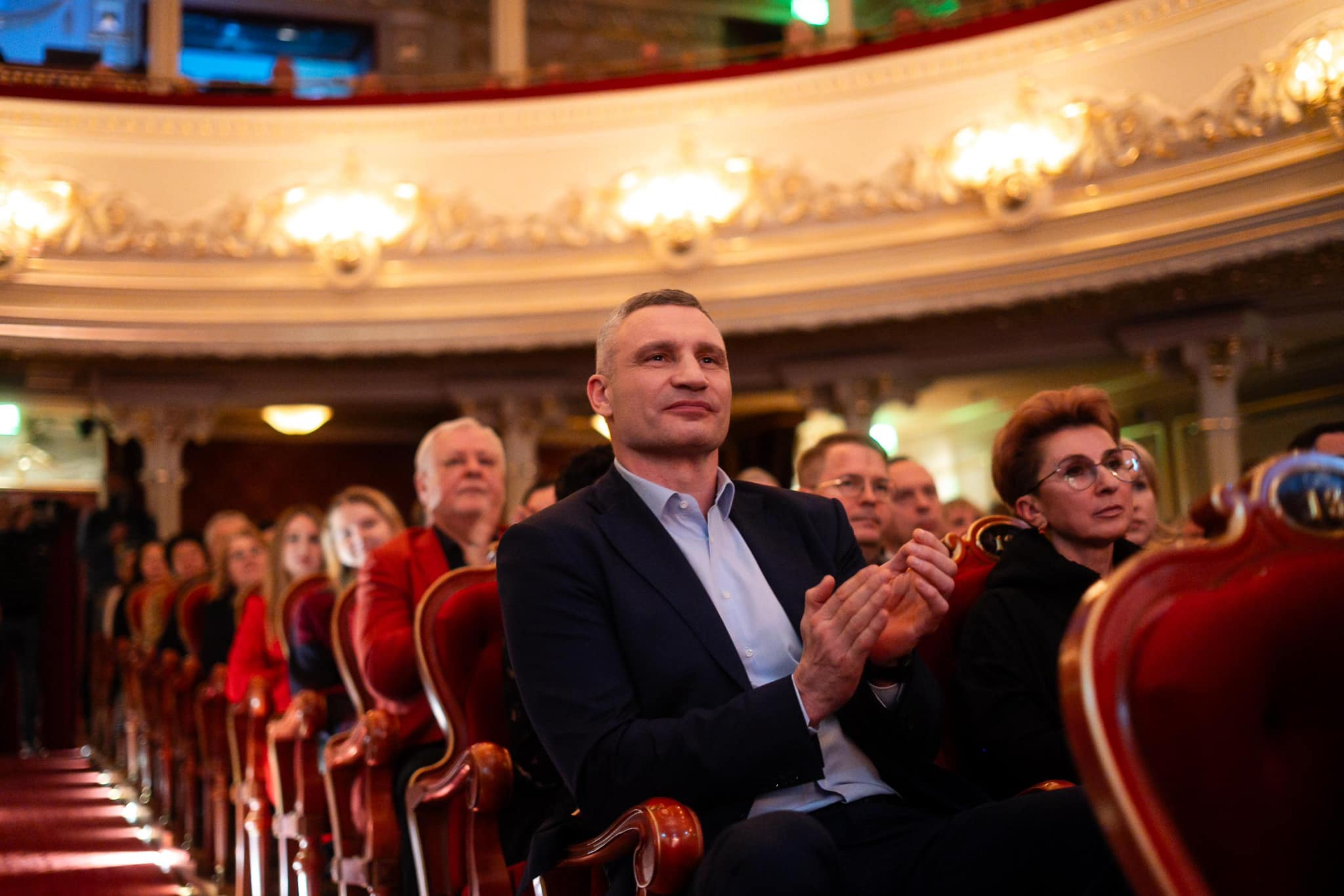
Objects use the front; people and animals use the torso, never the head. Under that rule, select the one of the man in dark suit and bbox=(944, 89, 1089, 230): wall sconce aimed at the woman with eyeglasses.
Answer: the wall sconce

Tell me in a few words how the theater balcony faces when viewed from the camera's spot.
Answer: facing the viewer

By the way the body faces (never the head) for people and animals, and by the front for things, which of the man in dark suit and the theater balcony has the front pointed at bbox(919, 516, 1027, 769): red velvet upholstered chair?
the theater balcony

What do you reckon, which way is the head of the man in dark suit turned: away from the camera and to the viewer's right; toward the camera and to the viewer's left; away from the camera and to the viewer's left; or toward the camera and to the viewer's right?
toward the camera and to the viewer's right

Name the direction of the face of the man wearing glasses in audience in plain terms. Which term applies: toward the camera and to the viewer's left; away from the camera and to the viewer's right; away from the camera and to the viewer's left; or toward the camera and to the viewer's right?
toward the camera and to the viewer's right

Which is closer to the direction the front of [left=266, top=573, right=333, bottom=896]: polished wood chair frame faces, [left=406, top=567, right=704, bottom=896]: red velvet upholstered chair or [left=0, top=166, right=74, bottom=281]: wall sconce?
the red velvet upholstered chair

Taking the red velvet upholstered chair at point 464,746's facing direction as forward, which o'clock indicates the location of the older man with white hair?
The older man with white hair is roughly at 7 o'clock from the red velvet upholstered chair.

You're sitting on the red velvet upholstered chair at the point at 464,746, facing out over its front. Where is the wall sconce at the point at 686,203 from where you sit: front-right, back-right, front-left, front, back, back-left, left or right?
back-left

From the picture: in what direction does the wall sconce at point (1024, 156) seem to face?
toward the camera

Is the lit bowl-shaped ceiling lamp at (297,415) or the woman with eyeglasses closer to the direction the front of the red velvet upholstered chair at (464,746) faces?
the woman with eyeglasses
